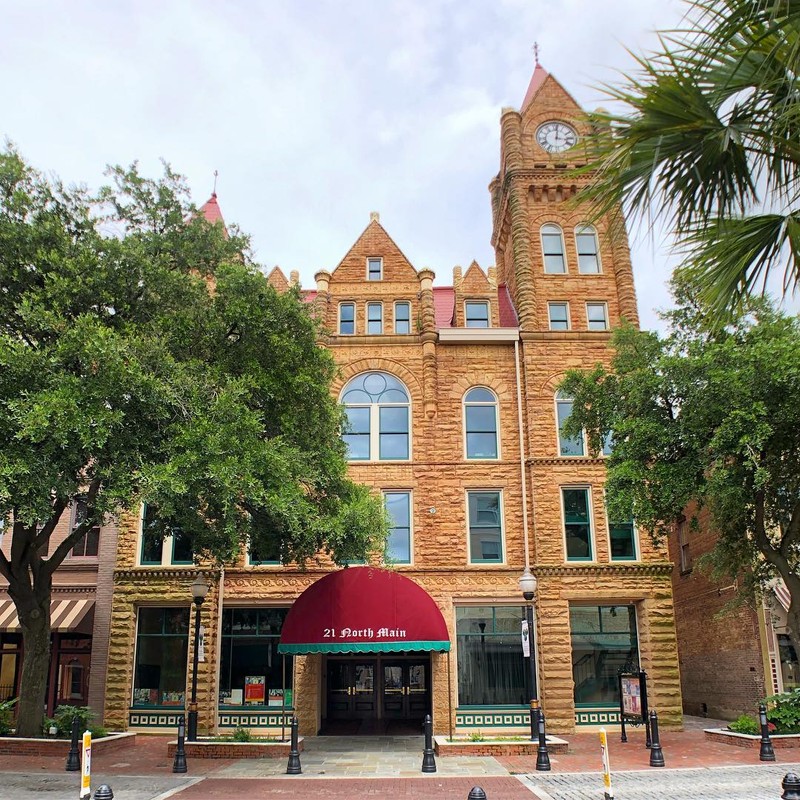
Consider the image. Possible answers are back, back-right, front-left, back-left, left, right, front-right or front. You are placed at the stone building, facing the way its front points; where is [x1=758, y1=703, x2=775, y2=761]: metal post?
front-left

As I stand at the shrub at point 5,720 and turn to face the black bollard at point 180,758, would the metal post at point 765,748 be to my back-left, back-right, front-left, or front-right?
front-left

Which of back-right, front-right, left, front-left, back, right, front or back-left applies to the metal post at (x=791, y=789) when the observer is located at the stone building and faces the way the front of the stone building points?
front

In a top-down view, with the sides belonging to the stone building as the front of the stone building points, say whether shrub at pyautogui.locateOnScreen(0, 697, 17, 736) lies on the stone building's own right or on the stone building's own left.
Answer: on the stone building's own right

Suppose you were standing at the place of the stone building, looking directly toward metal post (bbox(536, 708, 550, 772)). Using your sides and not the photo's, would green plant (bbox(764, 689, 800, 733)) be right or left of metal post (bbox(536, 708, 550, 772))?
left

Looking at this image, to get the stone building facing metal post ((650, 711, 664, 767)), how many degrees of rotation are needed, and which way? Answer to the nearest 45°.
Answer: approximately 45° to its left

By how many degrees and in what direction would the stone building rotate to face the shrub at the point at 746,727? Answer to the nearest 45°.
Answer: approximately 45° to its left

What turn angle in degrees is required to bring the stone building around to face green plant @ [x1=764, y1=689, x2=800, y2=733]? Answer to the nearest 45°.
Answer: approximately 45° to its left

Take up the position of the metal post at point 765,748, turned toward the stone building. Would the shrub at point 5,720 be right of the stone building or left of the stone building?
left

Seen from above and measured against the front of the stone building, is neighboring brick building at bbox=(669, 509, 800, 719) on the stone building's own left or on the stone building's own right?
on the stone building's own left

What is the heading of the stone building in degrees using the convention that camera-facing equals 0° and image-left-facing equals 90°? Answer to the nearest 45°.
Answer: approximately 0°
